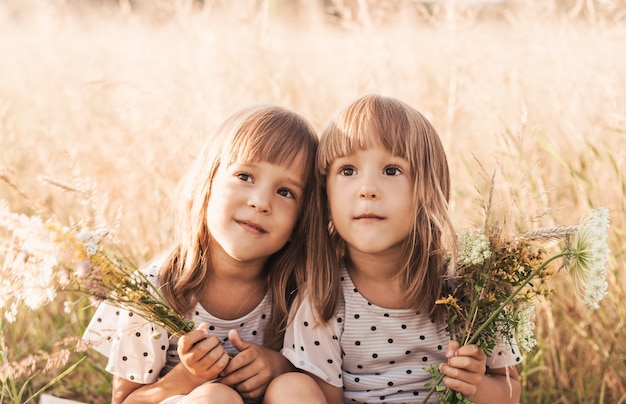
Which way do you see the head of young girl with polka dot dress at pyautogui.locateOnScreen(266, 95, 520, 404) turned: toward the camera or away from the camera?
toward the camera

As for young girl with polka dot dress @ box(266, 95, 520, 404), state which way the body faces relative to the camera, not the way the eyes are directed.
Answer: toward the camera

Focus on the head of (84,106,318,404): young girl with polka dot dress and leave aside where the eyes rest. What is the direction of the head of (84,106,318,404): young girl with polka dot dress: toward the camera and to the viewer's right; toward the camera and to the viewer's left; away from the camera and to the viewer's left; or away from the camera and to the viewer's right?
toward the camera and to the viewer's right
